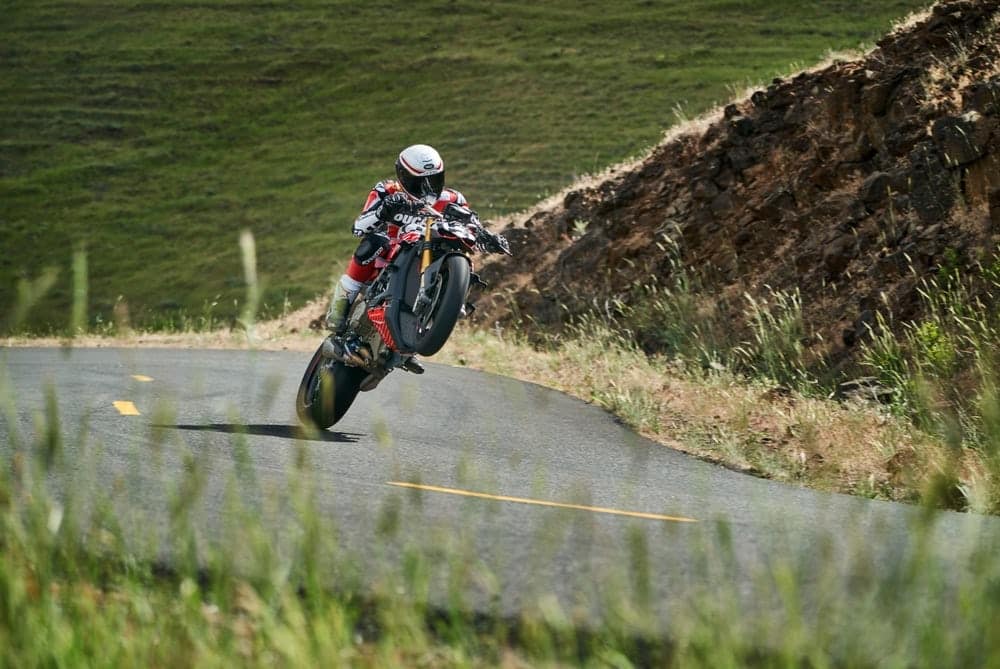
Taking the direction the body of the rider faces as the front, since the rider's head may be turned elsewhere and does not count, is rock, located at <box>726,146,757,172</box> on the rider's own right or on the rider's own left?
on the rider's own left

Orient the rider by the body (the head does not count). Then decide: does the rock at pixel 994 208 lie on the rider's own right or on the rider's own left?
on the rider's own left

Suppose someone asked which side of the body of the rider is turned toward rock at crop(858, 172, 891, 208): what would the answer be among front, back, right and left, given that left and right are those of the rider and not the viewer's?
left

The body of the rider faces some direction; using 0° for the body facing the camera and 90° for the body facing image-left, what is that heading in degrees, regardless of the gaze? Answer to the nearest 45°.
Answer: approximately 315°

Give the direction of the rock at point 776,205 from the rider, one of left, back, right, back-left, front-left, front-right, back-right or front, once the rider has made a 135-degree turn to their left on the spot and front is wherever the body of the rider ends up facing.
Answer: front-right

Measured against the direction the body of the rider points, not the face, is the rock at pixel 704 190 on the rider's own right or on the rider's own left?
on the rider's own left

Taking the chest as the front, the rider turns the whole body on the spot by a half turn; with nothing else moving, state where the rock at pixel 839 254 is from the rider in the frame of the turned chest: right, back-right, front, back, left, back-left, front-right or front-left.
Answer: right

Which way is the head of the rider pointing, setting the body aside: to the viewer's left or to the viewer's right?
to the viewer's right

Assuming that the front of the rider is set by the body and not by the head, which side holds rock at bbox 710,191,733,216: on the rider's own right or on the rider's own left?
on the rider's own left

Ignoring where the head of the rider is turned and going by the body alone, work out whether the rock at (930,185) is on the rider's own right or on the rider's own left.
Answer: on the rider's own left
